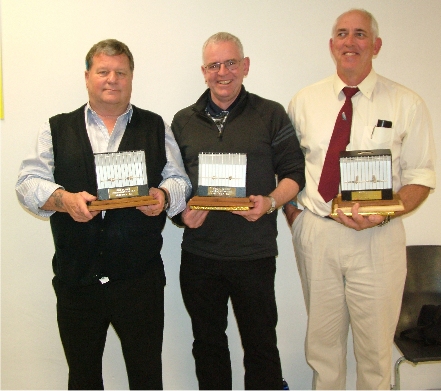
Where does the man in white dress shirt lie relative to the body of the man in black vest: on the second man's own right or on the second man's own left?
on the second man's own left

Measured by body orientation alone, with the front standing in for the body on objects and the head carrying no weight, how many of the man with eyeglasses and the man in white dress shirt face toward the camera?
2

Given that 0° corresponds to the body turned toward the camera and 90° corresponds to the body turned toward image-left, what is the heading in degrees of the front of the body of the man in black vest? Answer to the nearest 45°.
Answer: approximately 0°

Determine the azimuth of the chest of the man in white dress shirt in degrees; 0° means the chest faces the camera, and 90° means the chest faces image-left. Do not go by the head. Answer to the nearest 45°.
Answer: approximately 0°

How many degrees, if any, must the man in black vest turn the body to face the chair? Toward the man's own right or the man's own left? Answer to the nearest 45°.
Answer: approximately 90° to the man's own left
